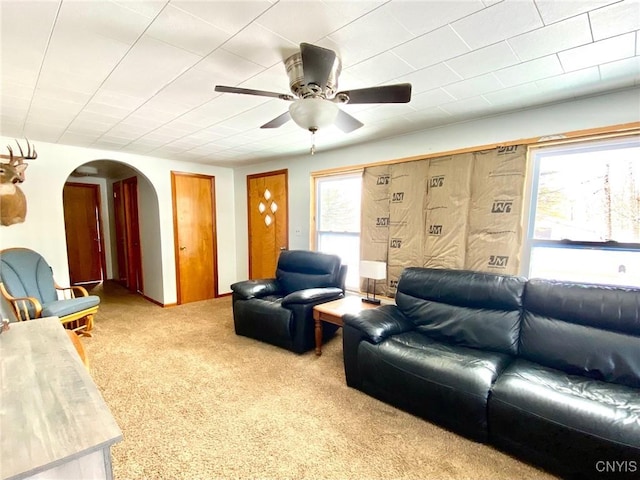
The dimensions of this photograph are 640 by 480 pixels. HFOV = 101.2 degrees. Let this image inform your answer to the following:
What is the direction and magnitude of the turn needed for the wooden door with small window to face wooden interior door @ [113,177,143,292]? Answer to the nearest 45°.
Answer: approximately 90° to its right

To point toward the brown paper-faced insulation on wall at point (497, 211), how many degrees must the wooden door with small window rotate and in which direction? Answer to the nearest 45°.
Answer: approximately 90° to its left

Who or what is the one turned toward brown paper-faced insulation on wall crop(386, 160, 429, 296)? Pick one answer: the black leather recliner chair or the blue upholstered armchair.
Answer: the blue upholstered armchair

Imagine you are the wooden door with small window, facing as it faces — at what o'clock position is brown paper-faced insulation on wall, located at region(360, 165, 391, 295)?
The brown paper-faced insulation on wall is roughly at 9 o'clock from the wooden door with small window.

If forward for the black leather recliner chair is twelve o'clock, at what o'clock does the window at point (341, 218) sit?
The window is roughly at 6 o'clock from the black leather recliner chair.

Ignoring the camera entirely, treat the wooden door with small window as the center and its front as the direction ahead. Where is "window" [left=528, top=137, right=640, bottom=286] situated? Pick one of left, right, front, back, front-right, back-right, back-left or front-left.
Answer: left

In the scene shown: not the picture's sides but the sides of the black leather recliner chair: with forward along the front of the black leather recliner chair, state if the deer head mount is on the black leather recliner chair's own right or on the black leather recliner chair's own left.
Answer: on the black leather recliner chair's own right

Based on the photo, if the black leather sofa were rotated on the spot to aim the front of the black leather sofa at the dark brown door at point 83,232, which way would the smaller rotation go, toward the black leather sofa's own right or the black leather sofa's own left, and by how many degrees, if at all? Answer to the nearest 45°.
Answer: approximately 45° to the black leather sofa's own right

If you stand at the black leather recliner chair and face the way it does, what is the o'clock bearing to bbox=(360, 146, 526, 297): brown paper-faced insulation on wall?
The brown paper-faced insulation on wall is roughly at 8 o'clock from the black leather recliner chair.

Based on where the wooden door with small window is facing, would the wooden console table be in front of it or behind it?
in front

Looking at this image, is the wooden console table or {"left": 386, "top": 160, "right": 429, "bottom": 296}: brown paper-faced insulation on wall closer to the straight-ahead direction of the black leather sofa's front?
the wooden console table

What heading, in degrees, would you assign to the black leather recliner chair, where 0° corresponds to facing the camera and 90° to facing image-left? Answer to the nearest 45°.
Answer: approximately 45°

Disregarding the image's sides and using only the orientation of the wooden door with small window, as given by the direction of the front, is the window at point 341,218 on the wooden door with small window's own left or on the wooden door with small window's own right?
on the wooden door with small window's own left
